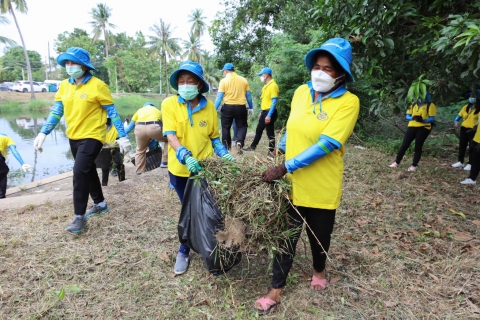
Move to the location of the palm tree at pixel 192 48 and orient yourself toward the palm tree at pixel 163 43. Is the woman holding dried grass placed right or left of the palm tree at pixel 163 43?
left

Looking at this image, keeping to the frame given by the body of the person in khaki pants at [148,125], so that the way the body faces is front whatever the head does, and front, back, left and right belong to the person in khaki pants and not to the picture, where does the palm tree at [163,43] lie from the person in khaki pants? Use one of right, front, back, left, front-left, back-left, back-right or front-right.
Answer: front

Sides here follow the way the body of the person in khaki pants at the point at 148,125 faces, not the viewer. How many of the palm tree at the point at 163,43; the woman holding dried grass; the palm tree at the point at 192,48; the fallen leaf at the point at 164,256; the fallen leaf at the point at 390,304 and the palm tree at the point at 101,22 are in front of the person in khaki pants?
3

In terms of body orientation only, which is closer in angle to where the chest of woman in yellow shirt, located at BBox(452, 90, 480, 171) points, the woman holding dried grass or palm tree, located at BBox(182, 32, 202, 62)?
the woman holding dried grass

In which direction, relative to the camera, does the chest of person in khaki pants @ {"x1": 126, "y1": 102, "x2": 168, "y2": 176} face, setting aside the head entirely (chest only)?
away from the camera

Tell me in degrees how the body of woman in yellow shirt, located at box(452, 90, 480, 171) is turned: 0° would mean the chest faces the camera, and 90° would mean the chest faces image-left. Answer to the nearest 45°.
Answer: approximately 45°

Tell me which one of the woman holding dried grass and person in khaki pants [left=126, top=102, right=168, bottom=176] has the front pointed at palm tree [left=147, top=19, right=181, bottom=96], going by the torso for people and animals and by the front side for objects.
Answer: the person in khaki pants

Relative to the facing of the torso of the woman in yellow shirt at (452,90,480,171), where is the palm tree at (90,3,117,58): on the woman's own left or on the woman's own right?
on the woman's own right

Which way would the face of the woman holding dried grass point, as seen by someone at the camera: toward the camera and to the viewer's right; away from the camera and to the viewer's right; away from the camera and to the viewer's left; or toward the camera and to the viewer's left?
toward the camera and to the viewer's left

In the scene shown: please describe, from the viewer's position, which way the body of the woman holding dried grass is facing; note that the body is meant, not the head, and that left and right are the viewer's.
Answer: facing the viewer and to the left of the viewer

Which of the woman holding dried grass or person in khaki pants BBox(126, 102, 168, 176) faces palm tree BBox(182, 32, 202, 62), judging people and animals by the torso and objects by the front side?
the person in khaki pants

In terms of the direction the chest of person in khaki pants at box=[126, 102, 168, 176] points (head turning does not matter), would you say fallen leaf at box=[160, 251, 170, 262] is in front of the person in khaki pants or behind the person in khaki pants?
behind

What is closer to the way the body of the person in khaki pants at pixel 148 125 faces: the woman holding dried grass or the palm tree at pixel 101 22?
the palm tree

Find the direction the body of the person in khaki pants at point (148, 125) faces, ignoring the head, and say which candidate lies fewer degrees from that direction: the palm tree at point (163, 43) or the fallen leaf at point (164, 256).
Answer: the palm tree

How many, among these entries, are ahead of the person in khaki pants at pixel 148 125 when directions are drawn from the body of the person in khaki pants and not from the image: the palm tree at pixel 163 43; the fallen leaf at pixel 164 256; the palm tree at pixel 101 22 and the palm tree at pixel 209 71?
3
